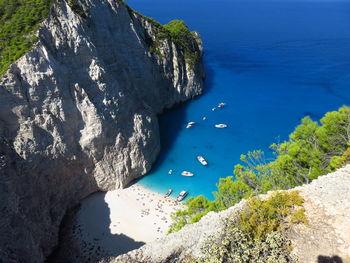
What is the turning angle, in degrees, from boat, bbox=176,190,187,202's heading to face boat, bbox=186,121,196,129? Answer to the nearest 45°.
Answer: approximately 135° to its right

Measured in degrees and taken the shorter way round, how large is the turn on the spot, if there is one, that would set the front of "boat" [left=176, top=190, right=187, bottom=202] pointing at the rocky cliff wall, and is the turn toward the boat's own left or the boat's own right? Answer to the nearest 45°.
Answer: approximately 45° to the boat's own right

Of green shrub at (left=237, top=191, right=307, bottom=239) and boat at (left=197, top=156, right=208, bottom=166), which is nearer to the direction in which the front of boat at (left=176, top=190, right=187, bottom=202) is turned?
the green shrub

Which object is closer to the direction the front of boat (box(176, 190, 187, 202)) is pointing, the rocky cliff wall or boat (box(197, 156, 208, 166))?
the rocky cliff wall

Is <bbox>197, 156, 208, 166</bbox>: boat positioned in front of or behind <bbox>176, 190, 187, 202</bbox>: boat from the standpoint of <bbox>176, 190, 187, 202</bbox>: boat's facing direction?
behind

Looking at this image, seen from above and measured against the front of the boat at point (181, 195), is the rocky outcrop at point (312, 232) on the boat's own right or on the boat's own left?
on the boat's own left

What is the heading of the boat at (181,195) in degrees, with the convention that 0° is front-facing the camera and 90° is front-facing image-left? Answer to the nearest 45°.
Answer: approximately 45°
